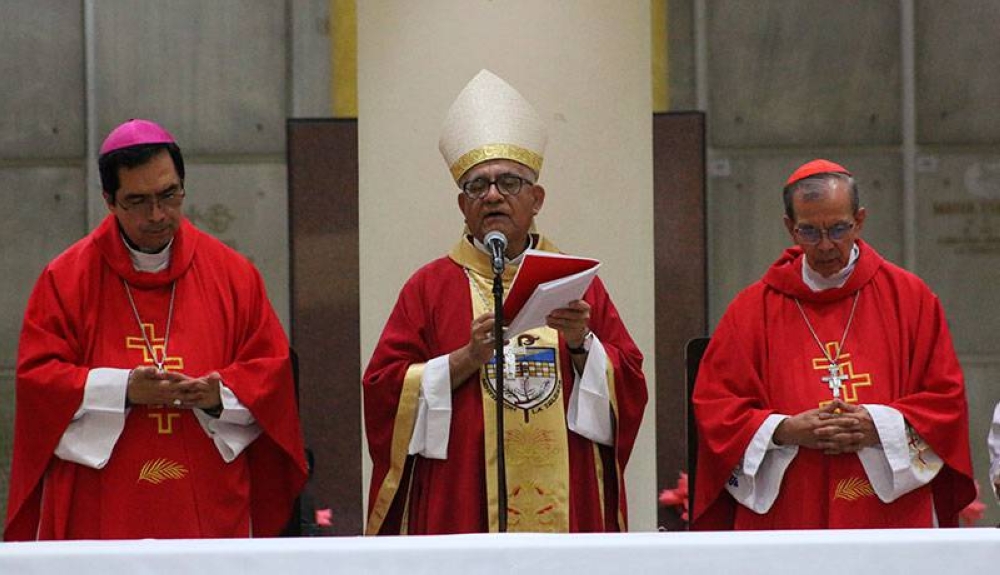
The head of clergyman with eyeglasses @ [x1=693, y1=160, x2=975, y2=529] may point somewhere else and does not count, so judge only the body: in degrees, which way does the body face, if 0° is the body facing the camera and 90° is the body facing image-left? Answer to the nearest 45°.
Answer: approximately 0°

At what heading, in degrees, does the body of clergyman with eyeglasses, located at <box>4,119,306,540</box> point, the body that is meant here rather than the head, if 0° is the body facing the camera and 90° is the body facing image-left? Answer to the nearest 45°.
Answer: approximately 0°

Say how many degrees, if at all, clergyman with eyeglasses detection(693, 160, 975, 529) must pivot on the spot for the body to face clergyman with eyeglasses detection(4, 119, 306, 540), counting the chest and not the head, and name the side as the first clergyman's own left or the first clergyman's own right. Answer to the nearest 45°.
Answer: approximately 90° to the first clergyman's own right

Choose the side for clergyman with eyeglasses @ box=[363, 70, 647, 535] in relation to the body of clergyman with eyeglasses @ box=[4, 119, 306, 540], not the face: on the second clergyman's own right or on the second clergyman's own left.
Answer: on the second clergyman's own left

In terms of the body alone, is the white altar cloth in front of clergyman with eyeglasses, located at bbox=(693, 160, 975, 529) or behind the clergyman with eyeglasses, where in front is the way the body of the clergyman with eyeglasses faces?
in front

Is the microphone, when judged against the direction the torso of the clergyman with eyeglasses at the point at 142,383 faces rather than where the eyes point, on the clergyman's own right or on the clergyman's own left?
on the clergyman's own left

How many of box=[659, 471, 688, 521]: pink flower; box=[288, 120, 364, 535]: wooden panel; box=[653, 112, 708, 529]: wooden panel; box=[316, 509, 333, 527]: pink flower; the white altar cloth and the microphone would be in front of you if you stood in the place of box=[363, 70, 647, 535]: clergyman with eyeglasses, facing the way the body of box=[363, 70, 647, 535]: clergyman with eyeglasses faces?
2

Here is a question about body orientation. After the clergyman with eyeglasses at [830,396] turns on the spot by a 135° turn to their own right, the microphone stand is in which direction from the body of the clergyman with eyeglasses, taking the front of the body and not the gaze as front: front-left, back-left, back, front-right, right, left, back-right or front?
left

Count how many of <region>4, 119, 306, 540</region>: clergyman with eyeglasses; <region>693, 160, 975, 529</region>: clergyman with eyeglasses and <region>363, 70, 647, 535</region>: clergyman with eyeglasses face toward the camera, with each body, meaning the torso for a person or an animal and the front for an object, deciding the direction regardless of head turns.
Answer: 3

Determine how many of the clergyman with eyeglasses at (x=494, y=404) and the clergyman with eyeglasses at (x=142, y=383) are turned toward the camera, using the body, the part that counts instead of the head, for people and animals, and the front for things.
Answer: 2
